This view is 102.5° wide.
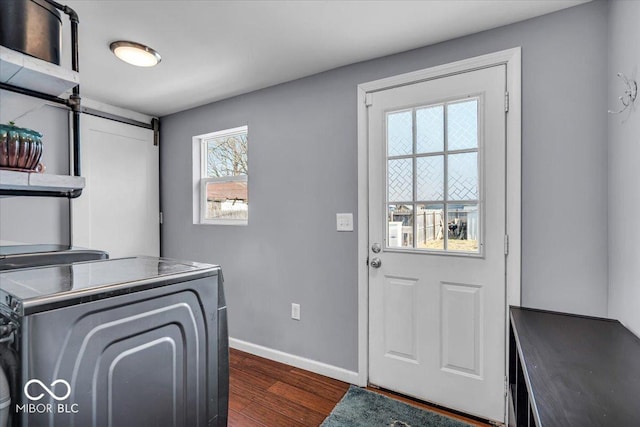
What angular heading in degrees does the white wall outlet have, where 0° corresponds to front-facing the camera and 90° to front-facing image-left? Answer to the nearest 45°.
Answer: approximately 45°

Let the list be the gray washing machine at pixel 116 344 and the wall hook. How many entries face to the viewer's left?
1

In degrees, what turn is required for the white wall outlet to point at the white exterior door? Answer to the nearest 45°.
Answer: approximately 90° to its left

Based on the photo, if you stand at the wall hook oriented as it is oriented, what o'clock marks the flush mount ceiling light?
The flush mount ceiling light is roughly at 11 o'clock from the wall hook.

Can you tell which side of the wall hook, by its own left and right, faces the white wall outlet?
front

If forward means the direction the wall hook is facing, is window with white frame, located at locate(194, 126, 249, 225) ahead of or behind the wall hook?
ahead

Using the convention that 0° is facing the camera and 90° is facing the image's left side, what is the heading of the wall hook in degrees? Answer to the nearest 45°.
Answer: approximately 90°

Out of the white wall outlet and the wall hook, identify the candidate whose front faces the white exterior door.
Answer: the wall hook

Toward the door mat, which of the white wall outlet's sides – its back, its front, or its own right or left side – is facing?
left
